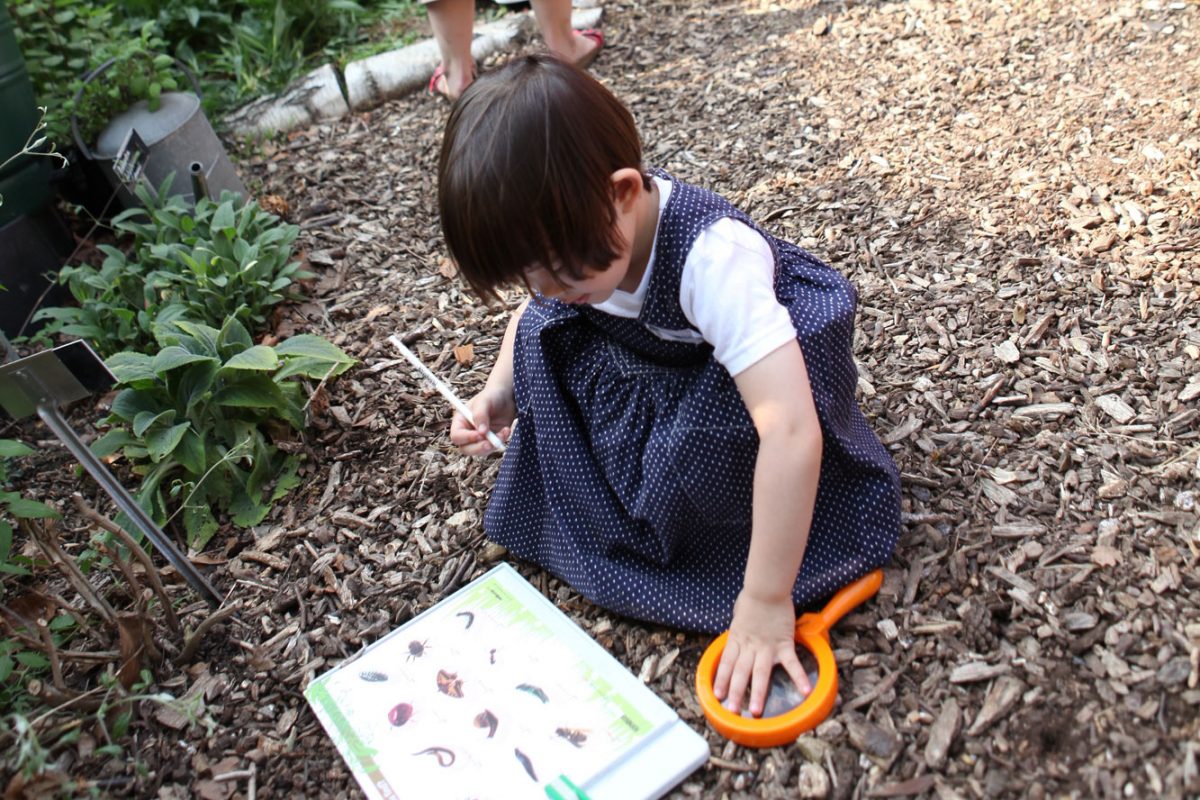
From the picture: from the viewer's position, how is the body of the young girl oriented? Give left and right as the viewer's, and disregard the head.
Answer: facing the viewer and to the left of the viewer

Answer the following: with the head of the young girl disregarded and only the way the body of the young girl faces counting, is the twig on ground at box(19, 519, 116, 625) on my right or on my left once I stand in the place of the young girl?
on my right

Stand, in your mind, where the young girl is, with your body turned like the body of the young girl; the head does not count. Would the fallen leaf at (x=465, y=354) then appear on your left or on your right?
on your right

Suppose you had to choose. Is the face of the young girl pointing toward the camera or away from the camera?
toward the camera

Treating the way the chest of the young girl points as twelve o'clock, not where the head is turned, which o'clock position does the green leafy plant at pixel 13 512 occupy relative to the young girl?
The green leafy plant is roughly at 2 o'clock from the young girl.

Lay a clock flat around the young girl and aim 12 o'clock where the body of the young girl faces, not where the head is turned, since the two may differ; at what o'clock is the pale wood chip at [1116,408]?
The pale wood chip is roughly at 7 o'clock from the young girl.

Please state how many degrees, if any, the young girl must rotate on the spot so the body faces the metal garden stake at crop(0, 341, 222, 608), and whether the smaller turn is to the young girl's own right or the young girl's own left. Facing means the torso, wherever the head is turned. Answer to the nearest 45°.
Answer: approximately 45° to the young girl's own right

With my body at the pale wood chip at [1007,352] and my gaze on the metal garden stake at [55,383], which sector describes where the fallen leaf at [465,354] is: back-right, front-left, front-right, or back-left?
front-right
